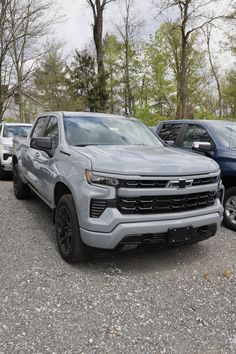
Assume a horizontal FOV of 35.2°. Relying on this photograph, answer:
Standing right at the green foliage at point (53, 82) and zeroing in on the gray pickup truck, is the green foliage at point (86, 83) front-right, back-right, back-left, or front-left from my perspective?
front-left

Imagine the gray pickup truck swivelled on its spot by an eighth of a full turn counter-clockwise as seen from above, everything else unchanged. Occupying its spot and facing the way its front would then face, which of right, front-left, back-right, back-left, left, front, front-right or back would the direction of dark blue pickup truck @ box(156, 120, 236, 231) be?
front-left

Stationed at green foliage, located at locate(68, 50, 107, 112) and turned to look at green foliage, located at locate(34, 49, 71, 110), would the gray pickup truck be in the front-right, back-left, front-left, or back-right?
back-left

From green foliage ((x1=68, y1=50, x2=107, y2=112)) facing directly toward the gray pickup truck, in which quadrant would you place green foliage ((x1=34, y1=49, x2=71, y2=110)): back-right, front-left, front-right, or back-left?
back-right

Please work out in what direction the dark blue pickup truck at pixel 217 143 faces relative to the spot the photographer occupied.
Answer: facing the viewer and to the right of the viewer

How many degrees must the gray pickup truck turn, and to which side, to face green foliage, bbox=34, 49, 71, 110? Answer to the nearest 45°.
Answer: approximately 135° to its left
